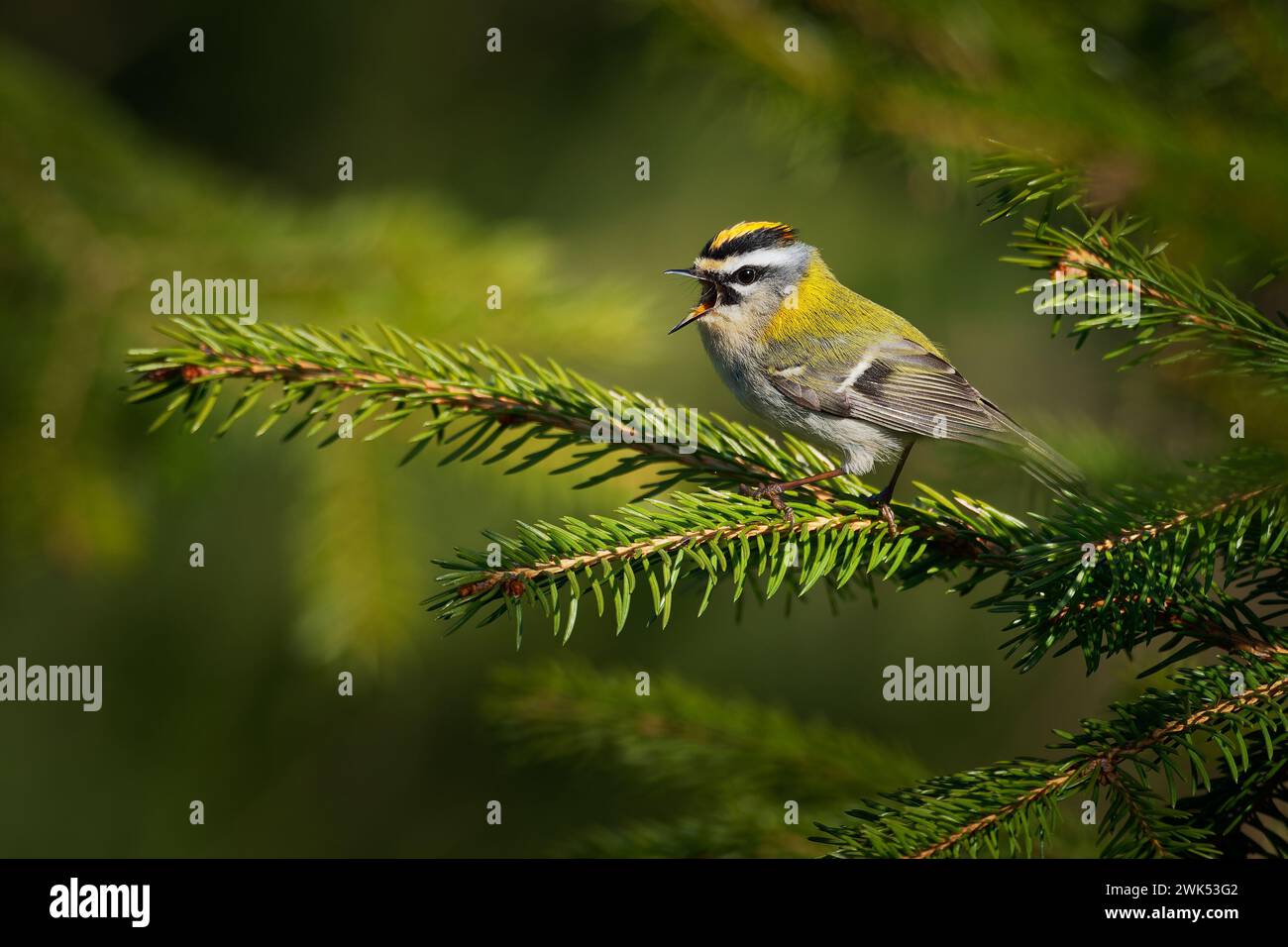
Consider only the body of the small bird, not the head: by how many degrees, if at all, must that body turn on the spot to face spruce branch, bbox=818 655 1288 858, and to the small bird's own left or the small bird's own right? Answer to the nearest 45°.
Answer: approximately 180°

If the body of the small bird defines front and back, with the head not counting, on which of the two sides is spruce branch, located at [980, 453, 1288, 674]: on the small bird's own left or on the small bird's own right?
on the small bird's own left

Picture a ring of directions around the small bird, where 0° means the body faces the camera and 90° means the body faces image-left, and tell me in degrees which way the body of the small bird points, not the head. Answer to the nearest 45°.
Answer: approximately 90°
